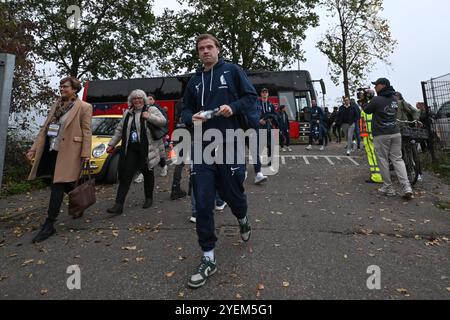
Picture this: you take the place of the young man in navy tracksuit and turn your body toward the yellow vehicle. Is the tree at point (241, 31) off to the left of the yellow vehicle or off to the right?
right

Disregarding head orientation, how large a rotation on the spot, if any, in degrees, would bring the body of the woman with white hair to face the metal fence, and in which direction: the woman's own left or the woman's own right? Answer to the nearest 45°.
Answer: approximately 135° to the woman's own left

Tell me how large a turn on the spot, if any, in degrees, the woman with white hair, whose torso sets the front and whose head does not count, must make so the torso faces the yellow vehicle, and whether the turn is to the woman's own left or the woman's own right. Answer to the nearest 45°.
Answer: approximately 135° to the woman's own right

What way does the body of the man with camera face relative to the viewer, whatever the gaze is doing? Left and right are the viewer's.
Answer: facing away from the viewer and to the left of the viewer

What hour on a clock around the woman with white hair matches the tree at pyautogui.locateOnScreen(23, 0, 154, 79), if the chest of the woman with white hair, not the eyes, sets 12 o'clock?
The tree is roughly at 4 o'clock from the woman with white hair.

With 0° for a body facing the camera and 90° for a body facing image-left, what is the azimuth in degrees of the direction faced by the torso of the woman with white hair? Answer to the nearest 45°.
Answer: approximately 45°

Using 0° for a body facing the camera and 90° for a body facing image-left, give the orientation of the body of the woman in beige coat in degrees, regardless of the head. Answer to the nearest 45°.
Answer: approximately 45°

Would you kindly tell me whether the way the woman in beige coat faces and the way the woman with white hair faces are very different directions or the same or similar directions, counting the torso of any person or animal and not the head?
same or similar directions

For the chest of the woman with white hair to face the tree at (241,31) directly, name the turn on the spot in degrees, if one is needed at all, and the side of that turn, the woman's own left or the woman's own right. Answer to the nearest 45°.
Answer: approximately 180°

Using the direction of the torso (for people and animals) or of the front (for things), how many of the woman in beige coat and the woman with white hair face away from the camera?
0

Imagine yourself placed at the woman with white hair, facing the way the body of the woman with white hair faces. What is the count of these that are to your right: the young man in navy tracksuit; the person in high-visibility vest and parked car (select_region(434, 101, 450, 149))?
0

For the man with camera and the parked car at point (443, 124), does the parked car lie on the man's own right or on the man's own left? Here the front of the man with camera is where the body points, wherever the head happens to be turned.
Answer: on the man's own right

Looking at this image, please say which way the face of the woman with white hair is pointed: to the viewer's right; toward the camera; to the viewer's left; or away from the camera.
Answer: toward the camera
